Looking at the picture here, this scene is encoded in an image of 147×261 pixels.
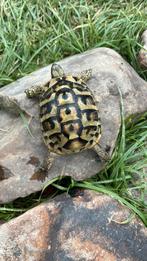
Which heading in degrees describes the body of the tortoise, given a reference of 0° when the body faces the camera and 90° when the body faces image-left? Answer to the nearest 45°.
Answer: approximately 180°

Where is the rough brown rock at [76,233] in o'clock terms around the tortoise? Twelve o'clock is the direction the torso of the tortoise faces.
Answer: The rough brown rock is roughly at 6 o'clock from the tortoise.
